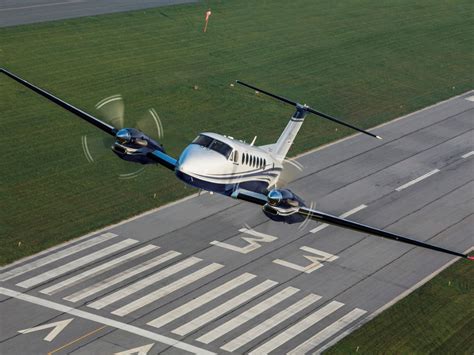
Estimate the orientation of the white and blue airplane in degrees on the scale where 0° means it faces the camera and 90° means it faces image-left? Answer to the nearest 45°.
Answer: approximately 0°
